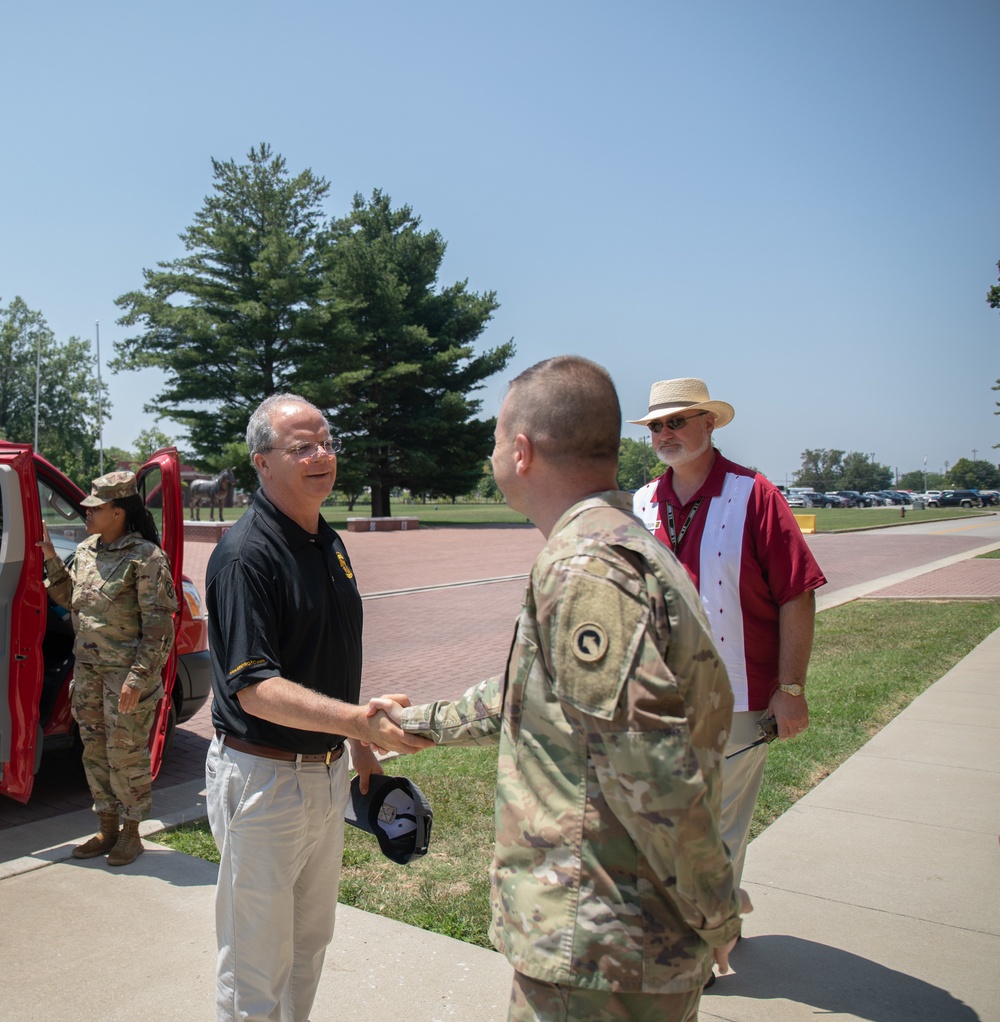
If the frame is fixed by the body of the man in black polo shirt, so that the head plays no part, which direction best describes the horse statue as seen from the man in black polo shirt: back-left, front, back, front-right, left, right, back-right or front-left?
back-left

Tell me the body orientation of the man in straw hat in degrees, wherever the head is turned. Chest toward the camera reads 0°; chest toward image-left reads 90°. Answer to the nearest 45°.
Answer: approximately 45°

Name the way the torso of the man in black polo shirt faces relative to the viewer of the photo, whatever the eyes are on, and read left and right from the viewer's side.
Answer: facing the viewer and to the right of the viewer

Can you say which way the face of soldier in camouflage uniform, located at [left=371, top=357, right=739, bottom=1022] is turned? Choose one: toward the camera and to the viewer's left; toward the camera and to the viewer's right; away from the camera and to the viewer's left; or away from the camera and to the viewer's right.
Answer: away from the camera and to the viewer's left

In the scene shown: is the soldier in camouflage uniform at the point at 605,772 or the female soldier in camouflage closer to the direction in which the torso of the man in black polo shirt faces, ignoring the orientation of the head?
the soldier in camouflage uniform

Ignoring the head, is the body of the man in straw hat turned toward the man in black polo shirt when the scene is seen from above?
yes

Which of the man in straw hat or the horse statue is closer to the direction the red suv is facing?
the horse statue

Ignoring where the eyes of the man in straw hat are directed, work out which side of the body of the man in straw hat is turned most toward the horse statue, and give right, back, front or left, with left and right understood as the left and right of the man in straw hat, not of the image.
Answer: right

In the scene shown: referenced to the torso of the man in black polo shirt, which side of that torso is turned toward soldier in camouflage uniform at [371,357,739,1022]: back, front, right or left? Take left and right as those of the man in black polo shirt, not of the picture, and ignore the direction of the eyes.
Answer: front

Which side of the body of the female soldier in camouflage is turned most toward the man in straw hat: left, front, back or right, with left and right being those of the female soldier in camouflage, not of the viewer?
left

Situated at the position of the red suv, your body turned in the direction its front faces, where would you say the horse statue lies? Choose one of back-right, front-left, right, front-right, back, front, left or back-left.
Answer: front-left

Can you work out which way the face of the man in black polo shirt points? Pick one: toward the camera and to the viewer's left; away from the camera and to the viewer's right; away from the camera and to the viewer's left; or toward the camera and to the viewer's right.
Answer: toward the camera and to the viewer's right

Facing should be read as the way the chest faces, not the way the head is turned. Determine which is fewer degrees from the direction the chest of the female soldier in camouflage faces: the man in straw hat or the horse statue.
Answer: the man in straw hat

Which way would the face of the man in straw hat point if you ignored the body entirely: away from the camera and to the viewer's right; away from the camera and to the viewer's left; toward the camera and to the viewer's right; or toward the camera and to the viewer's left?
toward the camera and to the viewer's left

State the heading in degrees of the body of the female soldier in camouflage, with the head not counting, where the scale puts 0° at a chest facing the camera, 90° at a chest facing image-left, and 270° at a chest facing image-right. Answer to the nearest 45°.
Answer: approximately 45°

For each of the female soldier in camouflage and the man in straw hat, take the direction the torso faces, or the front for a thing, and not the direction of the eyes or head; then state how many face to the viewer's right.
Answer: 0

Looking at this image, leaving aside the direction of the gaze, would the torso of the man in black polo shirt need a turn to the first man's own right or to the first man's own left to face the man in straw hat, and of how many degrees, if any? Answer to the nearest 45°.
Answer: approximately 45° to the first man's own left

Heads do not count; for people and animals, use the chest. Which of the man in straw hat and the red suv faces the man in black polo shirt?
the man in straw hat
